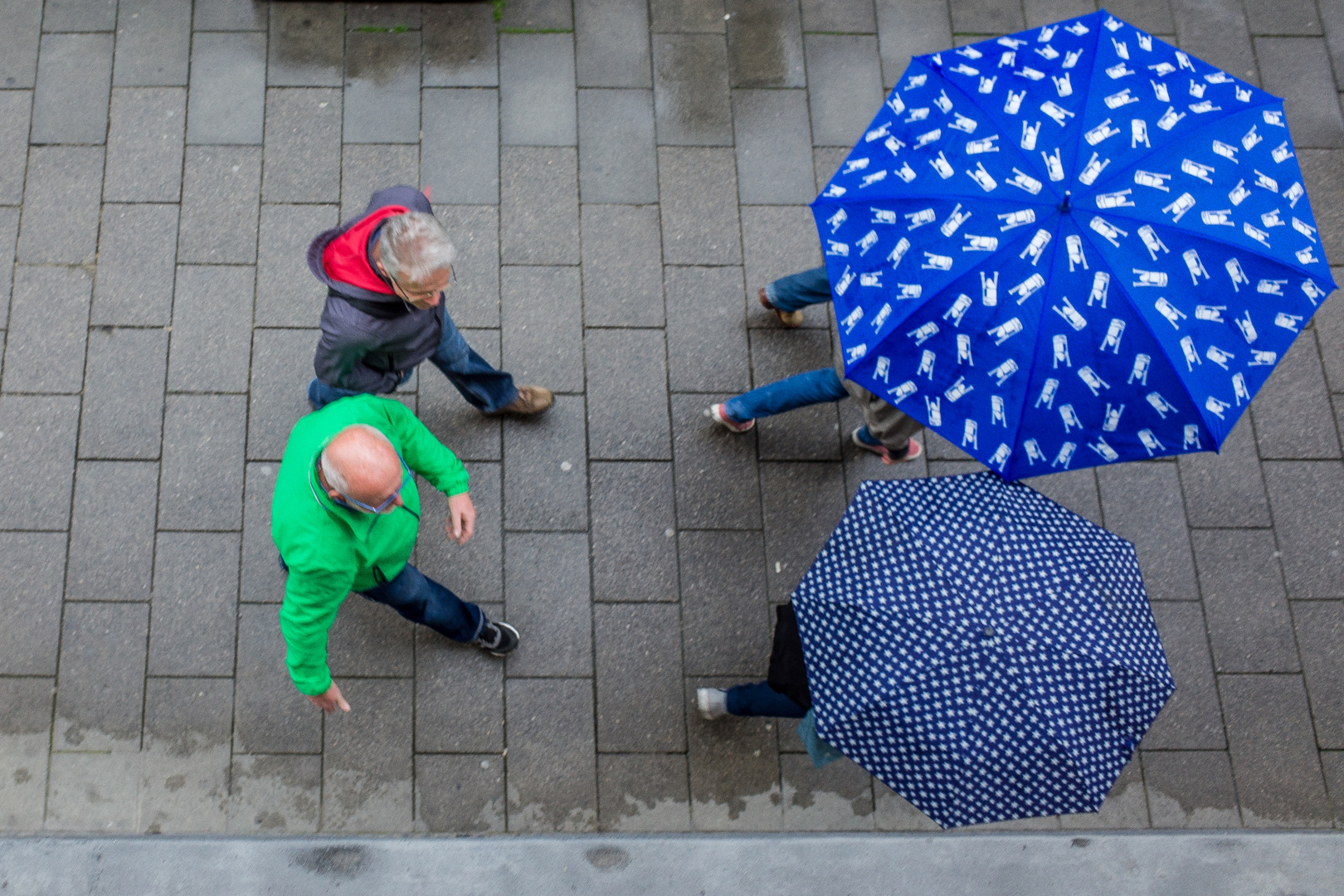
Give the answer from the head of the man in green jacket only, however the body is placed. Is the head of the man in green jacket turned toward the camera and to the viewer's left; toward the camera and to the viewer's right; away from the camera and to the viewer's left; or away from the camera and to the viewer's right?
toward the camera and to the viewer's right

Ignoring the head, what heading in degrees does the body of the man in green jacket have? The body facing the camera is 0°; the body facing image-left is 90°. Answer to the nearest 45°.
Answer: approximately 315°
